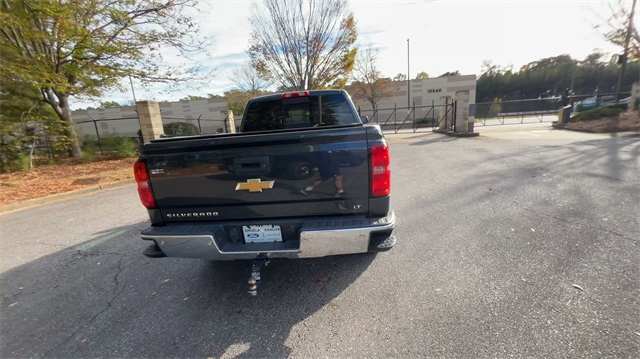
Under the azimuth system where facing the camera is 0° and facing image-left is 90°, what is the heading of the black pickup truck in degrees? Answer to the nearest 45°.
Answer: approximately 180°

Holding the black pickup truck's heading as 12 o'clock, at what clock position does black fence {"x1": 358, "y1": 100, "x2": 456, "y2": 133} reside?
The black fence is roughly at 1 o'clock from the black pickup truck.

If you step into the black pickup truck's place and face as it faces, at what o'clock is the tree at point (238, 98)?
The tree is roughly at 12 o'clock from the black pickup truck.

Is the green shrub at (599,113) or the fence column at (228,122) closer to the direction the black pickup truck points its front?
the fence column

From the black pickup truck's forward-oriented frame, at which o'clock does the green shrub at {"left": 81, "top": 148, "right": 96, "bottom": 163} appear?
The green shrub is roughly at 11 o'clock from the black pickup truck.

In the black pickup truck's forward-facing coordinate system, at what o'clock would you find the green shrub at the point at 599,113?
The green shrub is roughly at 2 o'clock from the black pickup truck.

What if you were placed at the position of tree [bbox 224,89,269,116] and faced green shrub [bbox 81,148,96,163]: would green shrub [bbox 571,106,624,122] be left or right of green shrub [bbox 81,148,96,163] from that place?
left

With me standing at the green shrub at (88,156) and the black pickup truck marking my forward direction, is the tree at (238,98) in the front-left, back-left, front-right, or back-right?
back-left
